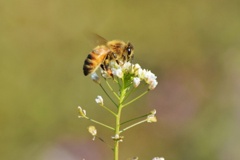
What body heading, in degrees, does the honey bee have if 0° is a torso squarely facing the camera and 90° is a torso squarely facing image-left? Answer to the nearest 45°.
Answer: approximately 270°
